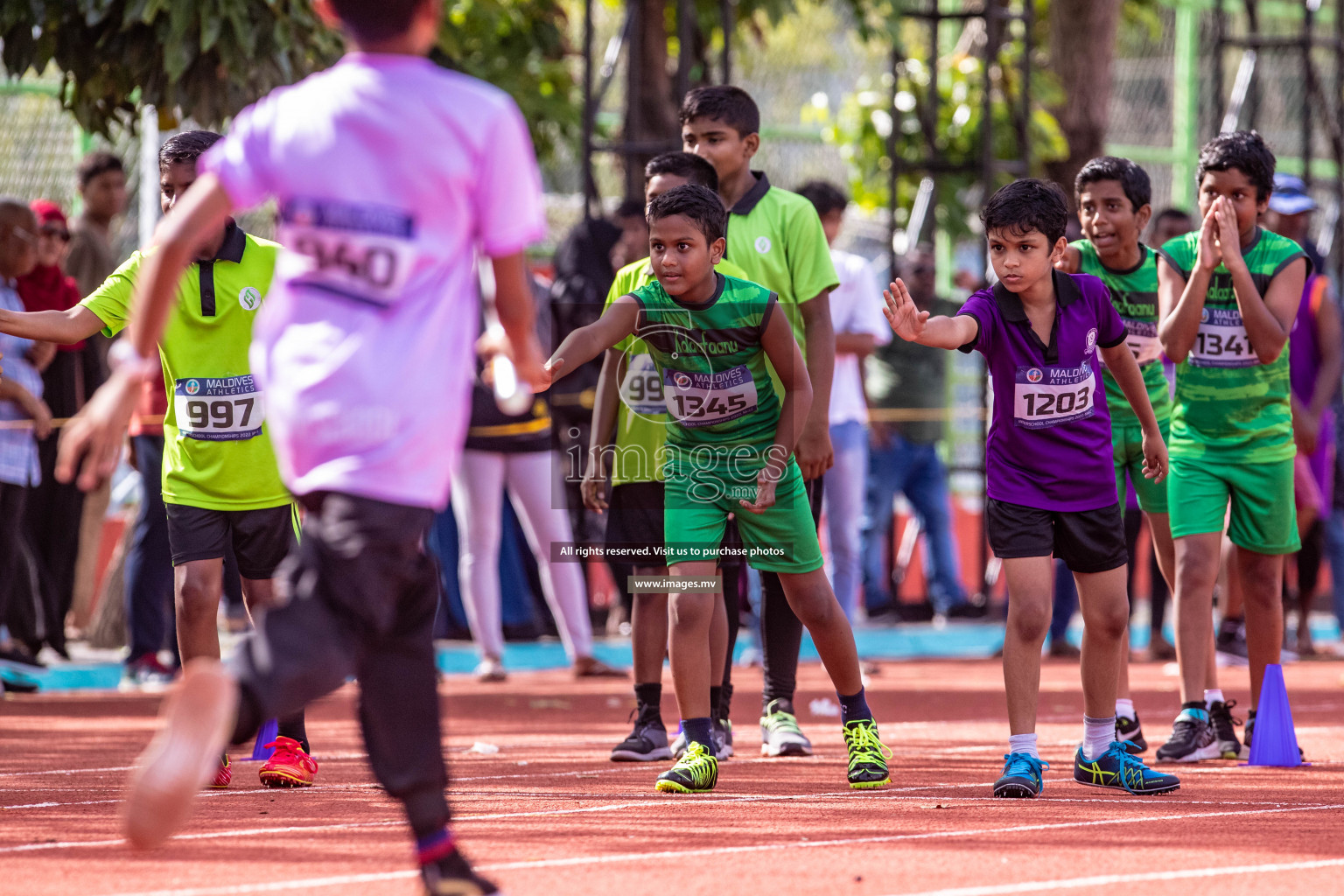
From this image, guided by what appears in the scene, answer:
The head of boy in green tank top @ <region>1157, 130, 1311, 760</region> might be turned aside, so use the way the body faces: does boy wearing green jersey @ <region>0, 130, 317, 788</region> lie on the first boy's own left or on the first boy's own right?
on the first boy's own right

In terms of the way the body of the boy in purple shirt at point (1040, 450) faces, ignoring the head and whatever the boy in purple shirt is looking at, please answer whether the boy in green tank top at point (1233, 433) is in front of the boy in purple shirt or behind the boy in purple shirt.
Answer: behind

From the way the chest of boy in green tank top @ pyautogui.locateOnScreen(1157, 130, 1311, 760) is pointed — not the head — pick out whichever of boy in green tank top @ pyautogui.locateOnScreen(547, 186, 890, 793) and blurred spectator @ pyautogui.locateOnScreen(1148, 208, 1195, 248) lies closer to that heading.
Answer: the boy in green tank top

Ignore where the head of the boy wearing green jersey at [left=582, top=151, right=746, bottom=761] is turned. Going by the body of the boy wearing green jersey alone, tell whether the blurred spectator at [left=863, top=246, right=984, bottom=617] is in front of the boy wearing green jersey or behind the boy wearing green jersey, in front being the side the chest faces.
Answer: behind

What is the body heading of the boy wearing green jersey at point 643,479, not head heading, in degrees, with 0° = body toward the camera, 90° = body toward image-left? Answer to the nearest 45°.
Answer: approximately 0°

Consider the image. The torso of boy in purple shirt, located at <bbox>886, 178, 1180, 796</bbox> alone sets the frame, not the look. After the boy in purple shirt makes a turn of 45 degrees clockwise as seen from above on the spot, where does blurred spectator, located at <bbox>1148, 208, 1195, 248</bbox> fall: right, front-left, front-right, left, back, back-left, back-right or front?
back-right
